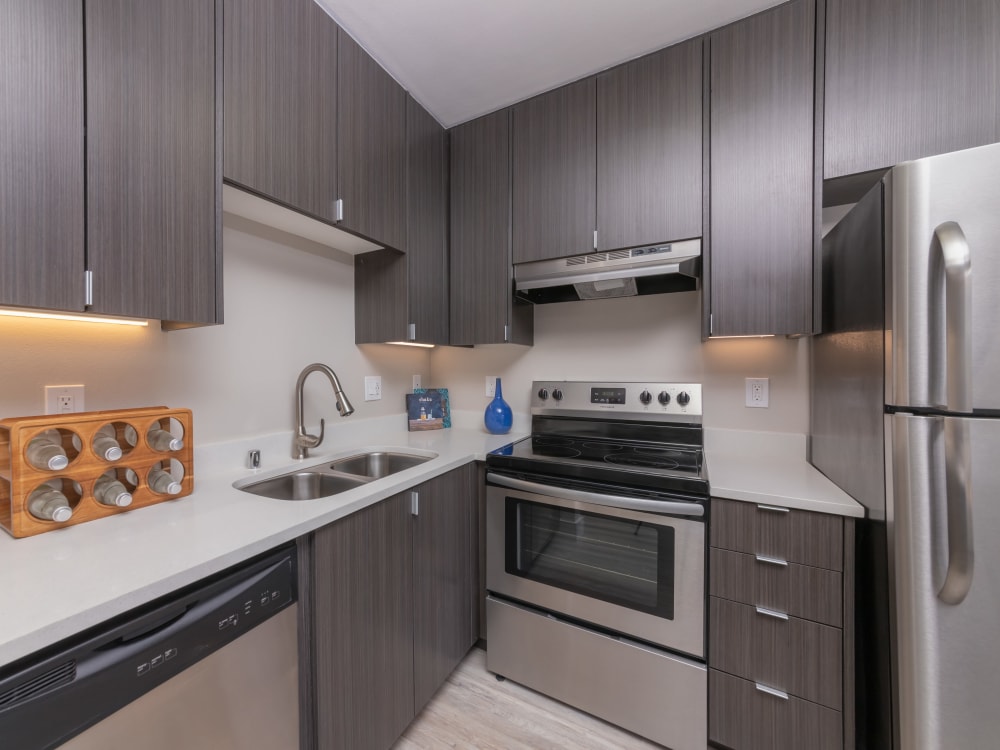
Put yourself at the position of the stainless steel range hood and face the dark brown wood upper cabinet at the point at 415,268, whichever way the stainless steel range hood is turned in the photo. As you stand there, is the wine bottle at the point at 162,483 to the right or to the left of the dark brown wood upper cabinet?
left

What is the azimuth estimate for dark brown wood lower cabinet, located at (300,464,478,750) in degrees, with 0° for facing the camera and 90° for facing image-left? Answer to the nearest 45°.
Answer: approximately 315°

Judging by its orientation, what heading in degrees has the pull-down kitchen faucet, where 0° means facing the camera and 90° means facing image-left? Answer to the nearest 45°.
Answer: approximately 315°

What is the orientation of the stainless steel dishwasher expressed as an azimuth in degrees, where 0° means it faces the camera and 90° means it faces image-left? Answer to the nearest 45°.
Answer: approximately 315°

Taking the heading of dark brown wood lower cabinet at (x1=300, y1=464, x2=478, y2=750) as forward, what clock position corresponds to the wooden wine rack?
The wooden wine rack is roughly at 4 o'clock from the dark brown wood lower cabinet.
